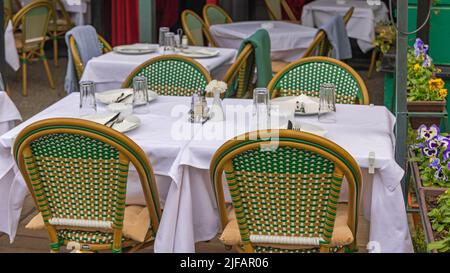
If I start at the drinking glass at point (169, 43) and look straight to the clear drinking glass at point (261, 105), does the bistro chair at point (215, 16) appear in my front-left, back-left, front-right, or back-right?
back-left

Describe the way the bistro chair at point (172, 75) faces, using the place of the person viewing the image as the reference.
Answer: facing the viewer

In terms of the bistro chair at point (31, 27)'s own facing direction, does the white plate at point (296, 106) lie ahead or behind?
behind

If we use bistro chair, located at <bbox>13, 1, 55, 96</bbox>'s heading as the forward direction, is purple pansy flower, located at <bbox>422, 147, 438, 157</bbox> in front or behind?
behind

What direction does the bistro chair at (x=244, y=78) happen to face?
to the viewer's left

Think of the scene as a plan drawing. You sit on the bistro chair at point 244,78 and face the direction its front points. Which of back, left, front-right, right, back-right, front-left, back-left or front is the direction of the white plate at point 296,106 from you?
left

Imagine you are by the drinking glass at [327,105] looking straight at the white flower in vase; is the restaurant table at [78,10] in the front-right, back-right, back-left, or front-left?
front-right

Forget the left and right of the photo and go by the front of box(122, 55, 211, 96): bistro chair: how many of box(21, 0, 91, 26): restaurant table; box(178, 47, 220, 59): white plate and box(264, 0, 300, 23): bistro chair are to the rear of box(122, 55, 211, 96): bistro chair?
3

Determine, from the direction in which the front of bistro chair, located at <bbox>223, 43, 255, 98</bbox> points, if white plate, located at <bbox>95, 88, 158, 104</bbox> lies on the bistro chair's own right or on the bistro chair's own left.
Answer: on the bistro chair's own left

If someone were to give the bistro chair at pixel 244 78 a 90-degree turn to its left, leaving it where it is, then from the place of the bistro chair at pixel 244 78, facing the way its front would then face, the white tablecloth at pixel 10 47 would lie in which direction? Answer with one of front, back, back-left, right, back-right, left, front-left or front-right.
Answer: back-right

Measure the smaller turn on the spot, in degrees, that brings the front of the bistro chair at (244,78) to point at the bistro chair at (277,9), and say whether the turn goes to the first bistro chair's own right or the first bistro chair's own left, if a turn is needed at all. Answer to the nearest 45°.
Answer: approximately 90° to the first bistro chair's own right

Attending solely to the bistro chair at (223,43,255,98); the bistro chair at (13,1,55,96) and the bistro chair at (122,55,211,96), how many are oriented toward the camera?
1

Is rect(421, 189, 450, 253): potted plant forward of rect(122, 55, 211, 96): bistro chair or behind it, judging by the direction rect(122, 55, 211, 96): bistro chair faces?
forward

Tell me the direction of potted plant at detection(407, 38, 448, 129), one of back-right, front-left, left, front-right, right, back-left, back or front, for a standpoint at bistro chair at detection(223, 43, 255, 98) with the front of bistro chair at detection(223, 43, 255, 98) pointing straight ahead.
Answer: back-left
